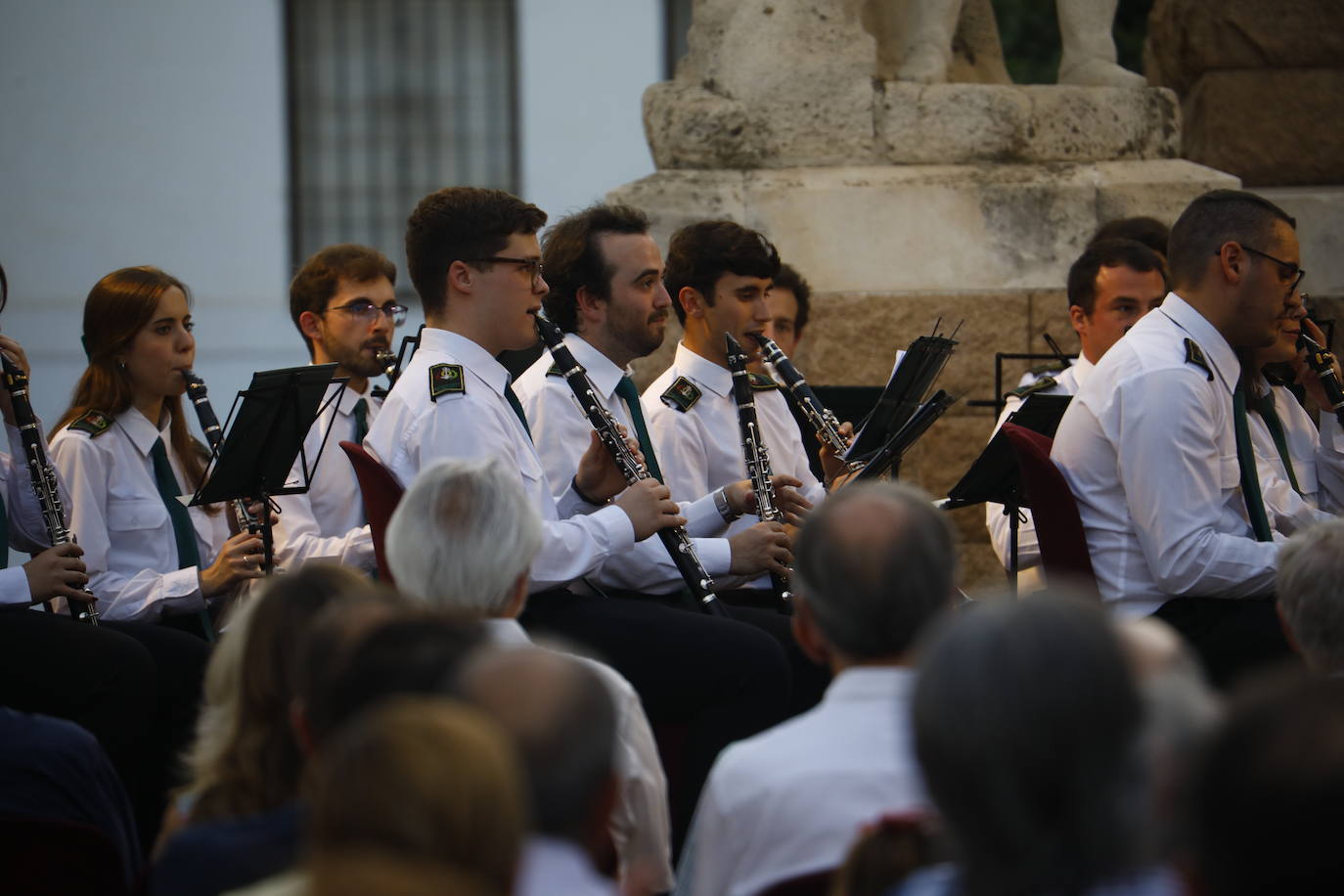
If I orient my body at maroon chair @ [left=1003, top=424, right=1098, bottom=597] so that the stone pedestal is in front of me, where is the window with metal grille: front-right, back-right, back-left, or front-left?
front-left

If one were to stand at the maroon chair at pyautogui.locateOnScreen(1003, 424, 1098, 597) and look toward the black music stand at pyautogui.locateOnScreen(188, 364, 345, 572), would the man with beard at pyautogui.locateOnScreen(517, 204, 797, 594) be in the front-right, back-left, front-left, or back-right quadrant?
front-right

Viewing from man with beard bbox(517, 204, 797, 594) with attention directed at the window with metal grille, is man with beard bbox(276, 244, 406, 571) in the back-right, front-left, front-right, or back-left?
front-left

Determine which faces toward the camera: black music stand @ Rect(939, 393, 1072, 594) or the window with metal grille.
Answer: the window with metal grille

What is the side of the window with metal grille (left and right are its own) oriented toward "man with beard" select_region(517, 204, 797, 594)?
front

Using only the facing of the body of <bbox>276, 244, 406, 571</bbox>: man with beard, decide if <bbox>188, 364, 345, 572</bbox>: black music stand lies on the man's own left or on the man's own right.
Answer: on the man's own right

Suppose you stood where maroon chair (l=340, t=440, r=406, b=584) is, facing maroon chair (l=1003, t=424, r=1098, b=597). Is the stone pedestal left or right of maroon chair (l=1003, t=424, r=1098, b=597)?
left

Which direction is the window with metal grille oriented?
toward the camera

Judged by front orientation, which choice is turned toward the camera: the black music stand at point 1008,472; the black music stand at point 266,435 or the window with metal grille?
the window with metal grille

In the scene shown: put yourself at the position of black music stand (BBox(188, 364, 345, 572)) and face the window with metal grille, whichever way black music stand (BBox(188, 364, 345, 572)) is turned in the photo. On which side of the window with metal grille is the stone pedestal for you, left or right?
right

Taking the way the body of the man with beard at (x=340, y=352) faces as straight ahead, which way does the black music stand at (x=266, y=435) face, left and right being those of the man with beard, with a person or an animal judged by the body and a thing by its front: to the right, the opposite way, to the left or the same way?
the opposite way

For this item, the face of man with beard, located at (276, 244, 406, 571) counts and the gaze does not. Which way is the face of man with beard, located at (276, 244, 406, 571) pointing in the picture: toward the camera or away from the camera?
toward the camera

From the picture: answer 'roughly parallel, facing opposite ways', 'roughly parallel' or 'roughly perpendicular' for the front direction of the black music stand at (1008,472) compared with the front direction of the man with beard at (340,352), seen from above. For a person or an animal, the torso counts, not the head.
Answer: roughly parallel, facing opposite ways
